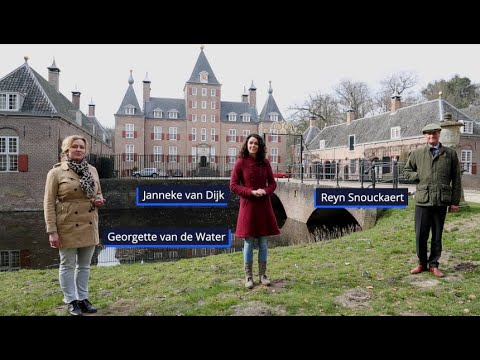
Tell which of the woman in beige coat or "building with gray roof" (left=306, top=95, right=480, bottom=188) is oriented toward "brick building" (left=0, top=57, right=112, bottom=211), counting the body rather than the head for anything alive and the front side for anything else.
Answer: the building with gray roof

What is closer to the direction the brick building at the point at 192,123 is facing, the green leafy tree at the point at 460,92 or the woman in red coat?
the woman in red coat

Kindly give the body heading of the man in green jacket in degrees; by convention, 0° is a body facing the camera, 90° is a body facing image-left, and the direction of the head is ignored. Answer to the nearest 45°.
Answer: approximately 0°

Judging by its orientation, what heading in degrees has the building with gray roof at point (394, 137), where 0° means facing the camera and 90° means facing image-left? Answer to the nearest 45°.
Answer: approximately 45°

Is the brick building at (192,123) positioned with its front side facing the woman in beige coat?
yes

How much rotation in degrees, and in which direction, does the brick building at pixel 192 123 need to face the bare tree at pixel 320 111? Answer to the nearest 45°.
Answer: approximately 90° to its left

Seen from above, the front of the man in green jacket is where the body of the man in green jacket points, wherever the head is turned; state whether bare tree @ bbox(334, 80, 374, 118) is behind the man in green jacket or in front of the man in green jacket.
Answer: behind

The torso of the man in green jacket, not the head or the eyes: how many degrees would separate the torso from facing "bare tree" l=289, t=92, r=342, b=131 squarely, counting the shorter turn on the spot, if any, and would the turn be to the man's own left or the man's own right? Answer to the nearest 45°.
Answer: approximately 180°

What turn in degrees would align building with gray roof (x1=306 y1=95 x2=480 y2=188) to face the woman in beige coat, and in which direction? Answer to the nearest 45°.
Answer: approximately 45° to its left

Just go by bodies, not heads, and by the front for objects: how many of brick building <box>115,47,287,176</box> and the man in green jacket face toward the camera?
2
